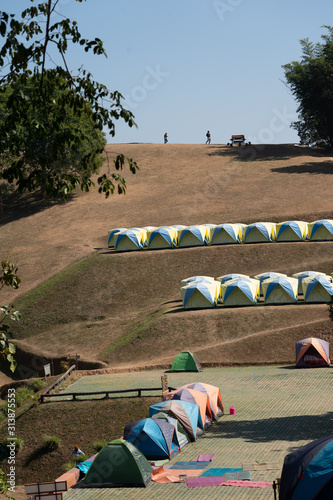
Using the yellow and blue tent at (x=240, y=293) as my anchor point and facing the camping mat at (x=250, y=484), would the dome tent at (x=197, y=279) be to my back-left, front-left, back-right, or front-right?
back-right

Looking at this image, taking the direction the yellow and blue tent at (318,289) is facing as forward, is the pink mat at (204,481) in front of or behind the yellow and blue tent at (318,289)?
in front

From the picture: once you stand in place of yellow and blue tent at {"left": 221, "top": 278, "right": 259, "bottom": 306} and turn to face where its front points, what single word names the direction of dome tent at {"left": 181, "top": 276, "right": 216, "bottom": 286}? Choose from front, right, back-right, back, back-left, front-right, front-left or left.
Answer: back-right

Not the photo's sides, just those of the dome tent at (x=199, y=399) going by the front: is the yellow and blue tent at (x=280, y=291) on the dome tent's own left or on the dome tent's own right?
on the dome tent's own left

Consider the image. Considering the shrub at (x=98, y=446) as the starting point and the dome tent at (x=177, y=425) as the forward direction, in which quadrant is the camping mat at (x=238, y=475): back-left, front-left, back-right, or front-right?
front-right

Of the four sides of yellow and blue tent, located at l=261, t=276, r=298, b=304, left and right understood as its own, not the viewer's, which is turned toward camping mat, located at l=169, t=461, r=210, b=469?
front

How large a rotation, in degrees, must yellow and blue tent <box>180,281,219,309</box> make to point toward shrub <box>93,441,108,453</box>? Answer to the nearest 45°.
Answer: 0° — it already faces it

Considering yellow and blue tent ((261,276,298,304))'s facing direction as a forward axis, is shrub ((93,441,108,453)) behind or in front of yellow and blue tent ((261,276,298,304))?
in front

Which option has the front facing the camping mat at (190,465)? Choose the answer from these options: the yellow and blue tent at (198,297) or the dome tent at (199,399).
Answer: the yellow and blue tent

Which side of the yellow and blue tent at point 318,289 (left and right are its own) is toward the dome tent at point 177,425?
front

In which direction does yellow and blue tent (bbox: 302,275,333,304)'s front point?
toward the camera

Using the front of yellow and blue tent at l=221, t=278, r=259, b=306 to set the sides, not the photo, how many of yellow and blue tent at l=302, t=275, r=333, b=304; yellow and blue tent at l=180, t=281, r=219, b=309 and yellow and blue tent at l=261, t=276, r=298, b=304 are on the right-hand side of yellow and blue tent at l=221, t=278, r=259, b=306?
1

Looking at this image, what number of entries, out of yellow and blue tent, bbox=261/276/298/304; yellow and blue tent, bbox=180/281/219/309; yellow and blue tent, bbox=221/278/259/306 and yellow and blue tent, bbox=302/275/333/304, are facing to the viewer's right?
0
